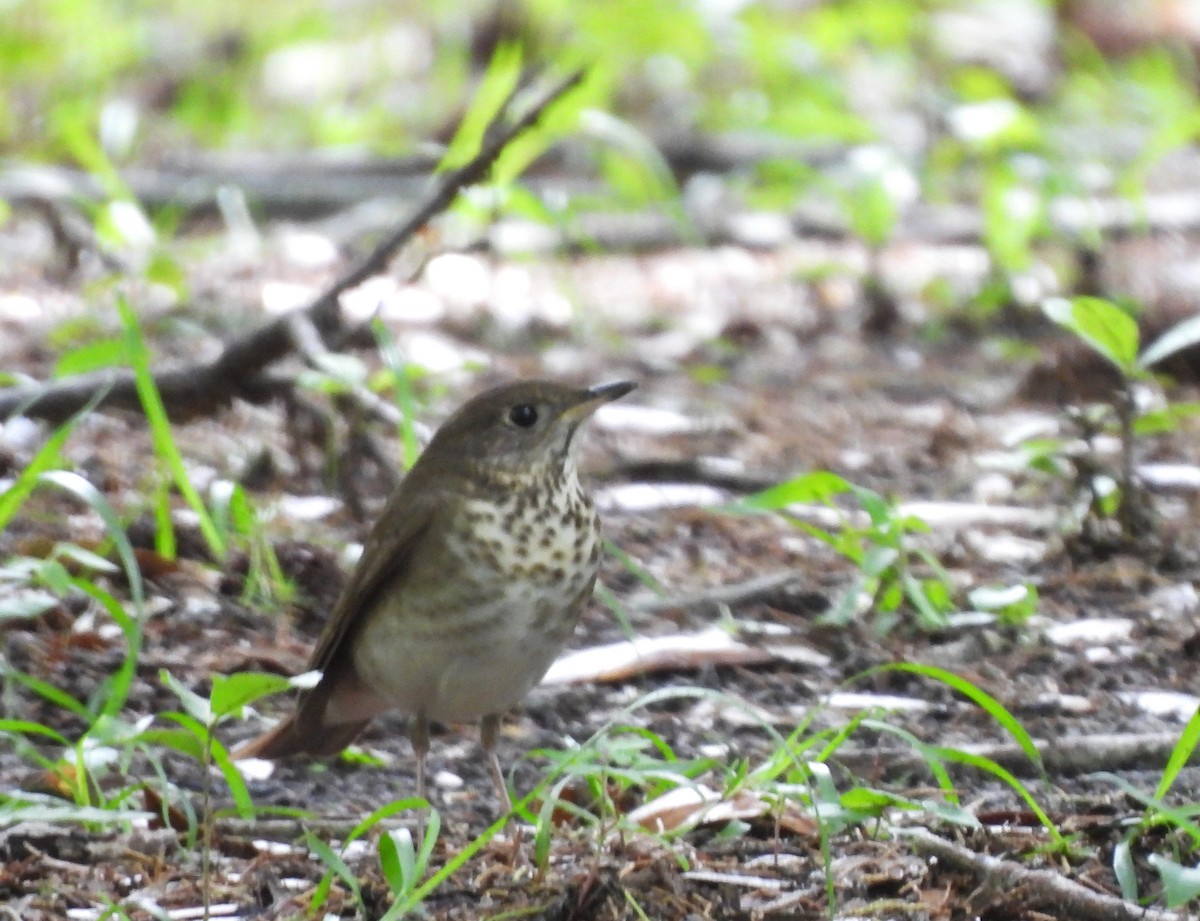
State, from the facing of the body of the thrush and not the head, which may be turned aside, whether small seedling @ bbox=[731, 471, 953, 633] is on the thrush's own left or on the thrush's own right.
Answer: on the thrush's own left

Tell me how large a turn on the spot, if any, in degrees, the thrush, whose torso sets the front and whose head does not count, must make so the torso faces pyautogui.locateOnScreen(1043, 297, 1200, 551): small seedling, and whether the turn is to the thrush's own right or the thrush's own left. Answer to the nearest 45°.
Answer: approximately 90° to the thrush's own left

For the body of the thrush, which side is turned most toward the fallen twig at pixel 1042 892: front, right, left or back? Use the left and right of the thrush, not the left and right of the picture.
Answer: front

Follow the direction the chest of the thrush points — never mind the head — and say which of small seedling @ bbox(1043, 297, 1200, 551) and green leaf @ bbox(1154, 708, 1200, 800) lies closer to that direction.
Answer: the green leaf

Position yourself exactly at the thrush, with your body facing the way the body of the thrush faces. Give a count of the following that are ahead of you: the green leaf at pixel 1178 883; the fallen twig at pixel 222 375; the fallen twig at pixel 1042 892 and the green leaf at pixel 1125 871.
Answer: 3

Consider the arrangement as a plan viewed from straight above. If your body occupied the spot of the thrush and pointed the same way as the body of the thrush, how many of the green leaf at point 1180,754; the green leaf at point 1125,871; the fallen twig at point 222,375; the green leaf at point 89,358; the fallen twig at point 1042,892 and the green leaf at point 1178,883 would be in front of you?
4

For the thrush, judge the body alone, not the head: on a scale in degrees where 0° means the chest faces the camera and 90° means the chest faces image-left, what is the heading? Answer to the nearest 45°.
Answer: approximately 315°

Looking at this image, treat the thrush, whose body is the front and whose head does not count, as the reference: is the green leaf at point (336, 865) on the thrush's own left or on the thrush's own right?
on the thrush's own right

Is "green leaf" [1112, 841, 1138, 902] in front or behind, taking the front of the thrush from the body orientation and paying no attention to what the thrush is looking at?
in front

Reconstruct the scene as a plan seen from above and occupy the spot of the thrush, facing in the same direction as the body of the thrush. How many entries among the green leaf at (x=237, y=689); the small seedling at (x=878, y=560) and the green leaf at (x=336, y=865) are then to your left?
1

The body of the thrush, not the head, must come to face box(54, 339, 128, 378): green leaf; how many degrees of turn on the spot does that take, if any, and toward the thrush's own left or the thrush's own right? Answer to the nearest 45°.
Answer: approximately 180°

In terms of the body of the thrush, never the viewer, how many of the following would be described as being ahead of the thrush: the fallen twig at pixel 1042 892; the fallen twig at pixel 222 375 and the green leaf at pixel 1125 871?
2

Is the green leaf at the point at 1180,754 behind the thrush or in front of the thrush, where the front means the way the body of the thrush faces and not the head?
in front
